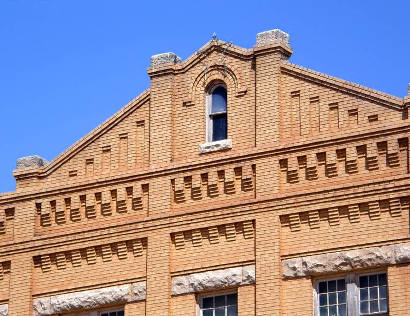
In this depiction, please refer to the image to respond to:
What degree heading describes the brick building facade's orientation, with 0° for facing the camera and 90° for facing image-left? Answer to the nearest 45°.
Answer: approximately 45°
